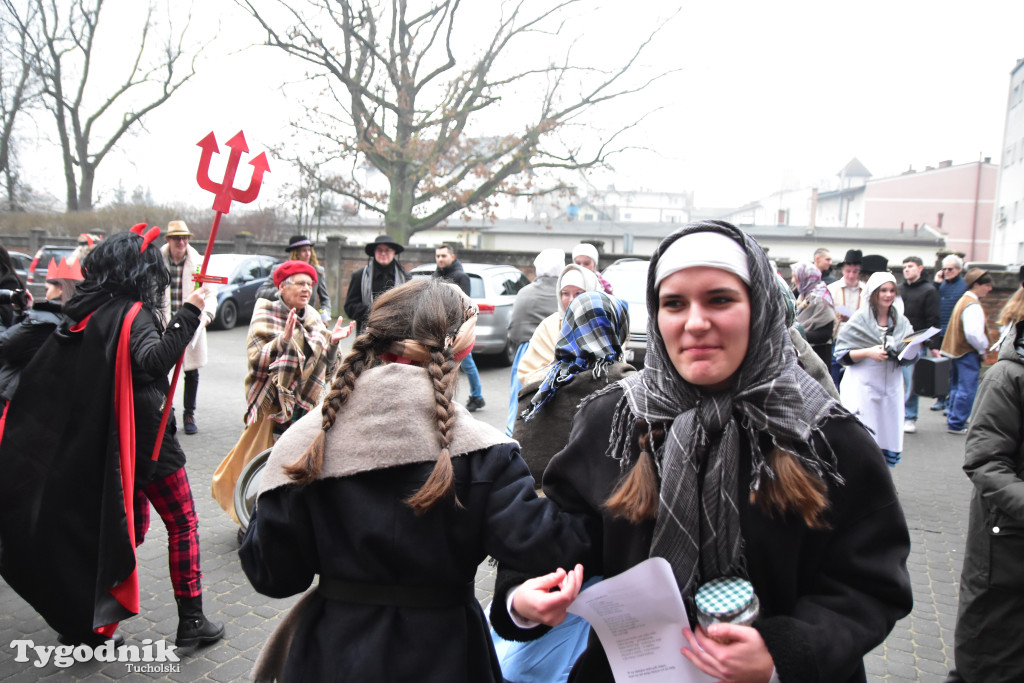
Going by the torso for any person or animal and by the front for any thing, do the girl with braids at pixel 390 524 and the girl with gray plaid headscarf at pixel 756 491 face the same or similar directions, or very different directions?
very different directions

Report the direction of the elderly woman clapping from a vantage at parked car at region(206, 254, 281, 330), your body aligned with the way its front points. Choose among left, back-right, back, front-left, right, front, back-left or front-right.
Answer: front-left

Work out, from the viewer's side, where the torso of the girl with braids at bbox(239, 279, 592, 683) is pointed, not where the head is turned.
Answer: away from the camera

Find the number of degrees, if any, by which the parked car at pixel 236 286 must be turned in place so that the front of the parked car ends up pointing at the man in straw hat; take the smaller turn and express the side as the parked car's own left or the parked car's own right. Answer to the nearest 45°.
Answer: approximately 45° to the parked car's own left

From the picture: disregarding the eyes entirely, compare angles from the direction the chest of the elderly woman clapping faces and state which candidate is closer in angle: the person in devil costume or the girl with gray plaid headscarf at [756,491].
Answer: the girl with gray plaid headscarf

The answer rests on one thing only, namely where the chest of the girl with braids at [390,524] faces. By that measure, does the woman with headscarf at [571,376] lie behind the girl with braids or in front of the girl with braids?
in front

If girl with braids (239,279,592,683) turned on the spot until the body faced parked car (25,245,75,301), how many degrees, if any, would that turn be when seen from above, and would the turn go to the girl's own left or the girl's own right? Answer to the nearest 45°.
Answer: approximately 45° to the girl's own left

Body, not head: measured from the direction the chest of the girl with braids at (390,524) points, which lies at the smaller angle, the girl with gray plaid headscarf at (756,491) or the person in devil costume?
the person in devil costume

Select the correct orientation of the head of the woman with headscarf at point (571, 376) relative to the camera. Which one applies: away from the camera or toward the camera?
away from the camera

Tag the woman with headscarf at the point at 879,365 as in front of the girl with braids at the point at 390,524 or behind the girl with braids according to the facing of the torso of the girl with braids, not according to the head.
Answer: in front

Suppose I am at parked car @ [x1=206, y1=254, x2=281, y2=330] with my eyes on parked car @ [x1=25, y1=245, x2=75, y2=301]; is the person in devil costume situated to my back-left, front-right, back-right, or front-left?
back-left

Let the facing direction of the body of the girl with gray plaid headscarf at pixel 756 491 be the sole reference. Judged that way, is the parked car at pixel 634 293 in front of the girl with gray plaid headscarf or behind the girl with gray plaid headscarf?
behind

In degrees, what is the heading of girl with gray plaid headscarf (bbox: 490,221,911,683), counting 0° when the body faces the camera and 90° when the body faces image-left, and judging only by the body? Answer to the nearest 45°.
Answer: approximately 0°

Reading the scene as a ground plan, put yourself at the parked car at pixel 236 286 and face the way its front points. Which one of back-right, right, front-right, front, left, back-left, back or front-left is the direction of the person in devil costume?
front-left
